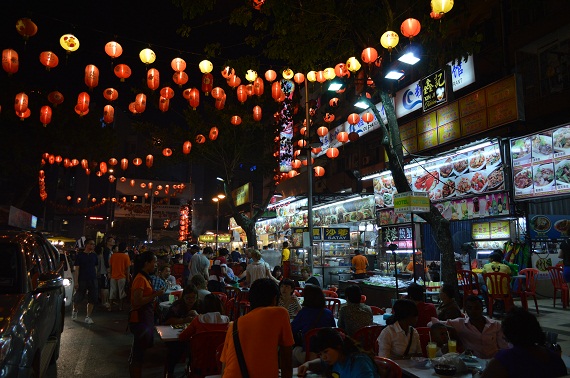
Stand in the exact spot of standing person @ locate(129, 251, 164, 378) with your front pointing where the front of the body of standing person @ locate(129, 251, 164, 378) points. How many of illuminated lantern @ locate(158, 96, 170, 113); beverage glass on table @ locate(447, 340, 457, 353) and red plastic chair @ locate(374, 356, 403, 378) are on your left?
1

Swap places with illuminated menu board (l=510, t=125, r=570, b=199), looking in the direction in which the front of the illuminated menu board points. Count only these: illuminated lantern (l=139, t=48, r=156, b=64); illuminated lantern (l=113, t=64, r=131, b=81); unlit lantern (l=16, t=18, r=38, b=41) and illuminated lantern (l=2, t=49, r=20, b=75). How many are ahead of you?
4

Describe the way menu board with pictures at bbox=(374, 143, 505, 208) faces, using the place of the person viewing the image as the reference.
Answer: facing the viewer and to the left of the viewer

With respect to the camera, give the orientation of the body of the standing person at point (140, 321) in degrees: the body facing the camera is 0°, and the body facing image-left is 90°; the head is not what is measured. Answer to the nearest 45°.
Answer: approximately 270°

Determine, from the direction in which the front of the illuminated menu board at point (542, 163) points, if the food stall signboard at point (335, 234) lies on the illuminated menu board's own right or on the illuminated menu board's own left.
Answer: on the illuminated menu board's own right

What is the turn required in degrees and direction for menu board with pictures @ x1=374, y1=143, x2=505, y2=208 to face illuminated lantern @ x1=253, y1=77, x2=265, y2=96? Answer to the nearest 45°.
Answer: approximately 45° to its right

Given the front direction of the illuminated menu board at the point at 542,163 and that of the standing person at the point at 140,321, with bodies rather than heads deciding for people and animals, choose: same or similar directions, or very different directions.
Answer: very different directions

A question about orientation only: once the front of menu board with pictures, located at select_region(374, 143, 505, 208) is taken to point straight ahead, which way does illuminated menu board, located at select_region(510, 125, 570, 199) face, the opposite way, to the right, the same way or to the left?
the same way

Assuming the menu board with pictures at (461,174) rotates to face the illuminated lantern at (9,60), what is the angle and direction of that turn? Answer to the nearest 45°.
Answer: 0° — it already faces it

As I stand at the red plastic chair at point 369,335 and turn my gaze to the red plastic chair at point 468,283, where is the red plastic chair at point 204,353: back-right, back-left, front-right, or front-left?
back-left

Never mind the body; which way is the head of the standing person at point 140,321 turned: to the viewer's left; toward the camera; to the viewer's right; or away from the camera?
to the viewer's right

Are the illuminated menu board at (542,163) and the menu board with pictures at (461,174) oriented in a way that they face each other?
no

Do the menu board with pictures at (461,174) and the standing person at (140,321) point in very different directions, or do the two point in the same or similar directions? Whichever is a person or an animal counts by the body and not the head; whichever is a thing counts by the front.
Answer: very different directions

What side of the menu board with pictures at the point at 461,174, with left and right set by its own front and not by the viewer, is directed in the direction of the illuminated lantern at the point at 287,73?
front
